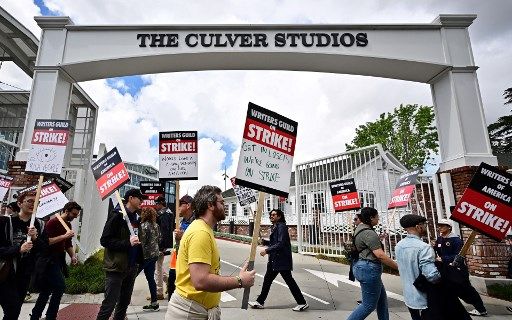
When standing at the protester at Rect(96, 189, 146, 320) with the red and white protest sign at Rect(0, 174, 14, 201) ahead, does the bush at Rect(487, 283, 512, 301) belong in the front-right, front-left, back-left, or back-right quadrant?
back-right

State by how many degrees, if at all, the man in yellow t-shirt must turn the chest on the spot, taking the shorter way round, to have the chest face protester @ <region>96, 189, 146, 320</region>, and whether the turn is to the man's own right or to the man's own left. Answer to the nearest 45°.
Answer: approximately 135° to the man's own left

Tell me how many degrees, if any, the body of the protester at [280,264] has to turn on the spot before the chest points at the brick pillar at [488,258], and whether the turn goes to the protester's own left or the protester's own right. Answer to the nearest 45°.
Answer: approximately 180°

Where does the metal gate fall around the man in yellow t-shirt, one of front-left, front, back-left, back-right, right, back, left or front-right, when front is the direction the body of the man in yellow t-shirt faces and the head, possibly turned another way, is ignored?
front-left

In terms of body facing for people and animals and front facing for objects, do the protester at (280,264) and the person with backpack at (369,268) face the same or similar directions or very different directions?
very different directions

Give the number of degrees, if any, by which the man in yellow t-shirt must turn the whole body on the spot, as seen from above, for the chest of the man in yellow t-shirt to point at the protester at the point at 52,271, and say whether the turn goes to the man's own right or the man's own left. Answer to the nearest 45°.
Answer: approximately 135° to the man's own left

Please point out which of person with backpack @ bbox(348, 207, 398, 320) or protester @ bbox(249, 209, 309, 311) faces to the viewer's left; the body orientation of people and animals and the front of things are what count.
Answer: the protester

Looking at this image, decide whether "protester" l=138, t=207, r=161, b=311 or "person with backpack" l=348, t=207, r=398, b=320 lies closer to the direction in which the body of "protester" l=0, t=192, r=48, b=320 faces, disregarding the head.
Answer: the person with backpack

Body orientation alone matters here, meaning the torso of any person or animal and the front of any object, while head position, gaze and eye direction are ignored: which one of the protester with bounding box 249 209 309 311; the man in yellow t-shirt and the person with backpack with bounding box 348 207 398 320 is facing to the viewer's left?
the protester

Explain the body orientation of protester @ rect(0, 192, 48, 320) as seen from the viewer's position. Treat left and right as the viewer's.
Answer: facing the viewer and to the right of the viewer

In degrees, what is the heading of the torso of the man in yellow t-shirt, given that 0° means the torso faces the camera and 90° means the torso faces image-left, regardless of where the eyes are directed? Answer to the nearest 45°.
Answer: approximately 270°

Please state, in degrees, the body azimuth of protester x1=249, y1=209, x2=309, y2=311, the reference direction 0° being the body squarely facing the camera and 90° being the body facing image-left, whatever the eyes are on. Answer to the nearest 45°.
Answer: approximately 90°

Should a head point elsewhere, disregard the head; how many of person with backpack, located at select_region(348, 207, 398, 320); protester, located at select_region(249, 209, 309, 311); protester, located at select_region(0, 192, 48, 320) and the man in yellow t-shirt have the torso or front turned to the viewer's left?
1

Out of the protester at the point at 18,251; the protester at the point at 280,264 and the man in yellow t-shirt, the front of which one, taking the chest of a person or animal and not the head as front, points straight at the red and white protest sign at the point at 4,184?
the protester at the point at 280,264

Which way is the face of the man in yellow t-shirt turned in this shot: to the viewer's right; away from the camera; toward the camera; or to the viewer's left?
to the viewer's right

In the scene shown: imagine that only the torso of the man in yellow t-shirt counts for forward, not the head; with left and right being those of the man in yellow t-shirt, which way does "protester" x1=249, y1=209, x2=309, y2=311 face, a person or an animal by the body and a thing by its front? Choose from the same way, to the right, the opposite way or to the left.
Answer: the opposite way

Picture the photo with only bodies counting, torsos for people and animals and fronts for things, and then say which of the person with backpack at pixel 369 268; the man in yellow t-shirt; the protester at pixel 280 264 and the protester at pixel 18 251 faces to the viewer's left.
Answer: the protester at pixel 280 264
